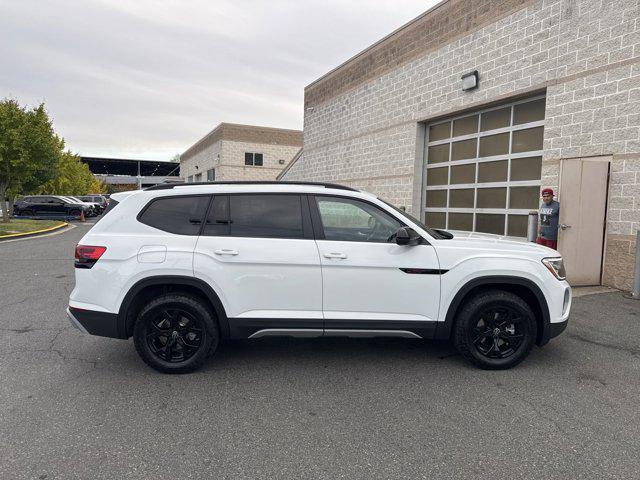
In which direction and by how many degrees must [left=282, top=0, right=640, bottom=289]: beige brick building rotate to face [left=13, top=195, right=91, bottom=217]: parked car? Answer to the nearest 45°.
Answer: approximately 90° to its right

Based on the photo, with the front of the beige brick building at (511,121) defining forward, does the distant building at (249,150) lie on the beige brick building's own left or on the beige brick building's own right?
on the beige brick building's own right

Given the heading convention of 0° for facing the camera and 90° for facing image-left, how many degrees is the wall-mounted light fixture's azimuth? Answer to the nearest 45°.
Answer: approximately 45°

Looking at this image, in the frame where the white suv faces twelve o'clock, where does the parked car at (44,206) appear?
The parked car is roughly at 8 o'clock from the white suv.

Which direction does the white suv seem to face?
to the viewer's right

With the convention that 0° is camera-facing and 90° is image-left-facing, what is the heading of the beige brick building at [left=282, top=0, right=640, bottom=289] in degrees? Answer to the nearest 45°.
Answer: approximately 45°

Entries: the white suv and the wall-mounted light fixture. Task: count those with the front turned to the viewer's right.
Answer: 1

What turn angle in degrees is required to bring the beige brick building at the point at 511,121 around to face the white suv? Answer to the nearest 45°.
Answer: approximately 45° to its left
